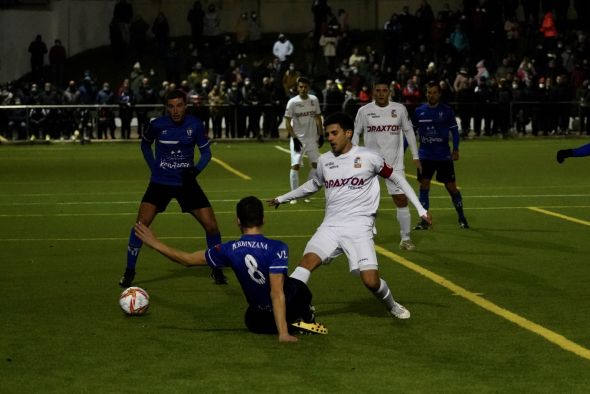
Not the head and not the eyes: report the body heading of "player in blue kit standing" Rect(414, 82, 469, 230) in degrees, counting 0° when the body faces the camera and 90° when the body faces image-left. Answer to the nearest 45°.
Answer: approximately 0°

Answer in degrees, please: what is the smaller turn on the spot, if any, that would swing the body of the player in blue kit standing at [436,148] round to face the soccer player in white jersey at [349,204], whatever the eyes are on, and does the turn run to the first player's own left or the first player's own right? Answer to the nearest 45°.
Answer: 0° — they already face them

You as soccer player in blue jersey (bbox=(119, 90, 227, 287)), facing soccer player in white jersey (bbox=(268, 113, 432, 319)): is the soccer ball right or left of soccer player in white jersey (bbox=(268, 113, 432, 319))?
right

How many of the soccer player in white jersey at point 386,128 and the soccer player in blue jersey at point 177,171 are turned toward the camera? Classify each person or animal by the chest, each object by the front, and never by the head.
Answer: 2

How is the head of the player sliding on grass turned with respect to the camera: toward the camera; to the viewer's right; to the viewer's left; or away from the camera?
away from the camera

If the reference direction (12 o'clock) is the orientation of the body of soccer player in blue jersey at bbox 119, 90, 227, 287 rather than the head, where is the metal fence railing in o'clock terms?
The metal fence railing is roughly at 6 o'clock from the soccer player in blue jersey.

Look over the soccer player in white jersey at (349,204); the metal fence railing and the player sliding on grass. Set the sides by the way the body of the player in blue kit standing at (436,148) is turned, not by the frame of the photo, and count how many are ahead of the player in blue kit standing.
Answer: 2

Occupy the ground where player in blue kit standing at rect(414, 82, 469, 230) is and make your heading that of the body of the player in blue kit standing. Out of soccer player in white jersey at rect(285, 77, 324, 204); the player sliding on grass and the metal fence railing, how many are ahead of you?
1

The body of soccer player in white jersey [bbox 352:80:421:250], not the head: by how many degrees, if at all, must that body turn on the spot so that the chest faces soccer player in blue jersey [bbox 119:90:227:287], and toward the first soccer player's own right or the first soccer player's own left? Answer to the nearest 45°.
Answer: approximately 45° to the first soccer player's own right
